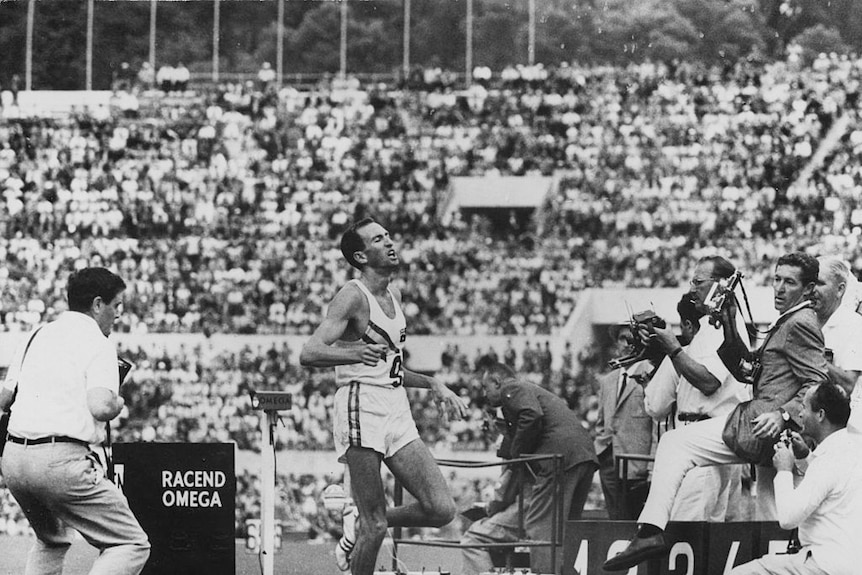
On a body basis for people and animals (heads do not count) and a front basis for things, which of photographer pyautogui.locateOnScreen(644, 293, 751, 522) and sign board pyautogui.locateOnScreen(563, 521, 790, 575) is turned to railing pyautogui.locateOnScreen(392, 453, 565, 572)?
the photographer

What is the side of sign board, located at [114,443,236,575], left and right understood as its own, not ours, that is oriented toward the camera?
front

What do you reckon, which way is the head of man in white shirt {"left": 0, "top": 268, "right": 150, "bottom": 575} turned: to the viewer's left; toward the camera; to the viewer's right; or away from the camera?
to the viewer's right

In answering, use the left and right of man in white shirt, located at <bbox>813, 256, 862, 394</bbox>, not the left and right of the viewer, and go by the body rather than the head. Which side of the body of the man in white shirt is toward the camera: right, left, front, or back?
left

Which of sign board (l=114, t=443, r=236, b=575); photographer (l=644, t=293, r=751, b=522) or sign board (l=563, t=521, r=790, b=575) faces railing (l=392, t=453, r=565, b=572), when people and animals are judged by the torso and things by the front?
the photographer

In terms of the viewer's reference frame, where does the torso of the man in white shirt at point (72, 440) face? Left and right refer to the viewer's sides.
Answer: facing away from the viewer and to the right of the viewer

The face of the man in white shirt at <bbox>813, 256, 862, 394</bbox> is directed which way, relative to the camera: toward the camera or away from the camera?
toward the camera

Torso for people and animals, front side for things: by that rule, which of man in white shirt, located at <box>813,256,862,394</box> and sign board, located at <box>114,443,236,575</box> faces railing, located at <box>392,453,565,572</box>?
the man in white shirt

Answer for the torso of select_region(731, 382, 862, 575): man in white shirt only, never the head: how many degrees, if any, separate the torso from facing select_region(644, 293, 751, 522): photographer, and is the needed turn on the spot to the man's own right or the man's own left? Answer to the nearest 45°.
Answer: approximately 90° to the man's own right

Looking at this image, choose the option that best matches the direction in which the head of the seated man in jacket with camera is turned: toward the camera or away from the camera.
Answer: toward the camera

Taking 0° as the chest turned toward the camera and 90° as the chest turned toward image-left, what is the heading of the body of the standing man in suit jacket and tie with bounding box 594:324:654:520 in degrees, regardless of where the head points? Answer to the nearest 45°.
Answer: approximately 0°

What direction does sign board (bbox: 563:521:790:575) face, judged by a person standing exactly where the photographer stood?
facing the viewer

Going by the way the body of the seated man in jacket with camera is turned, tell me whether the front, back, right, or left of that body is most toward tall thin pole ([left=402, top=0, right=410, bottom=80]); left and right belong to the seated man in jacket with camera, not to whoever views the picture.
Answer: right

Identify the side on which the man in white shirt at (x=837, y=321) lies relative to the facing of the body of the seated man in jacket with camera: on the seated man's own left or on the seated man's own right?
on the seated man's own right

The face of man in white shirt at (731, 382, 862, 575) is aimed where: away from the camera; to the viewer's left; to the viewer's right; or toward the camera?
to the viewer's left

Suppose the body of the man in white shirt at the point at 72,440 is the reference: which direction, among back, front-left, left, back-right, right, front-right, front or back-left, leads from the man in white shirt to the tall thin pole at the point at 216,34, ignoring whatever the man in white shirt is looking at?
front-left

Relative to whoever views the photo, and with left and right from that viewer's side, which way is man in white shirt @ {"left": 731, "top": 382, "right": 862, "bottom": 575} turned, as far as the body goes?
facing to the left of the viewer

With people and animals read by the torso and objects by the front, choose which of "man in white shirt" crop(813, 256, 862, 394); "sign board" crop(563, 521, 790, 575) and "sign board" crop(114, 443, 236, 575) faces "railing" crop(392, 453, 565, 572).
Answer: the man in white shirt

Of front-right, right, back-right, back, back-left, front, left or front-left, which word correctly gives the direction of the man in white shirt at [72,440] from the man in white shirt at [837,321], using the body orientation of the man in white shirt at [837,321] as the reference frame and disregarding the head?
front-left

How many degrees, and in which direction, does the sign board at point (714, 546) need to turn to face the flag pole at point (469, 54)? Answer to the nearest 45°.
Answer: approximately 180°

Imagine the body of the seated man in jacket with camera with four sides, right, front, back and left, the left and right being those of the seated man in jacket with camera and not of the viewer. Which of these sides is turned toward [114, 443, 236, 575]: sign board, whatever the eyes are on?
front
